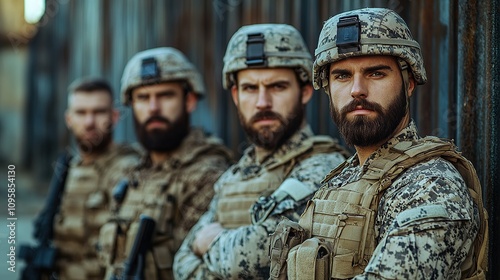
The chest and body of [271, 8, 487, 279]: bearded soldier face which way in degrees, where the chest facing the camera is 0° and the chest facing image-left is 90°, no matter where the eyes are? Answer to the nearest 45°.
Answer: approximately 45°

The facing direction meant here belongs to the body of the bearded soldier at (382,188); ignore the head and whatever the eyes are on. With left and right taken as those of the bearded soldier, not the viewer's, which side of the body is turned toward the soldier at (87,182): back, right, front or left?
right

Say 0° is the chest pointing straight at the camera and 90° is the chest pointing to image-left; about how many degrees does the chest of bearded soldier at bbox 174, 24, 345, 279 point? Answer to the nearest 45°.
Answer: approximately 45°

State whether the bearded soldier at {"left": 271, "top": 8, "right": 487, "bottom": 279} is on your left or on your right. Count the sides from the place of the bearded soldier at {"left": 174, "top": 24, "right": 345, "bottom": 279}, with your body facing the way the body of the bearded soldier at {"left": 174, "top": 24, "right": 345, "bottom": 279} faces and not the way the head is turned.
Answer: on your left
